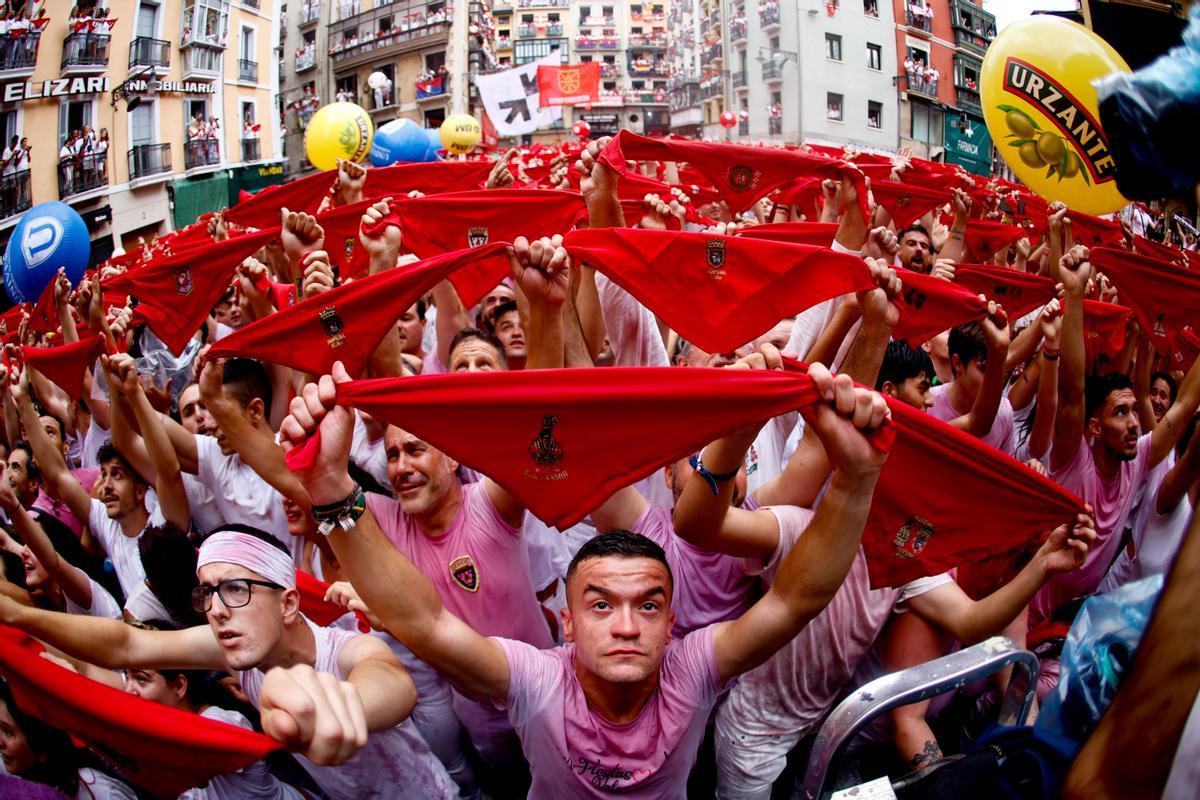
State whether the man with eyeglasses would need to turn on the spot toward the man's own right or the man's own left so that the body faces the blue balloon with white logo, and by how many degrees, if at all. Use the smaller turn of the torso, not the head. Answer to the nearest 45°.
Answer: approximately 135° to the man's own right

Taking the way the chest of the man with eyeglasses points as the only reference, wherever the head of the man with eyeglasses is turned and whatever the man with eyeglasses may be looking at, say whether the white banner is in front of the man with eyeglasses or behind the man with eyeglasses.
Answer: behind

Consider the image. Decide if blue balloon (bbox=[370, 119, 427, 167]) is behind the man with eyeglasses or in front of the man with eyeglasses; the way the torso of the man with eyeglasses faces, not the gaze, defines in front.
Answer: behind

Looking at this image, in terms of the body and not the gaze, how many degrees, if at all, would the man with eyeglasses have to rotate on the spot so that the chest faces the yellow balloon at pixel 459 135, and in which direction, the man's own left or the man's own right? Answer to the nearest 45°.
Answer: approximately 135° to the man's own right

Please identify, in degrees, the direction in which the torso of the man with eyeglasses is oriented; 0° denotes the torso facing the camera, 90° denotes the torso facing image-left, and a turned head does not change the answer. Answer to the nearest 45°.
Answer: approximately 45°

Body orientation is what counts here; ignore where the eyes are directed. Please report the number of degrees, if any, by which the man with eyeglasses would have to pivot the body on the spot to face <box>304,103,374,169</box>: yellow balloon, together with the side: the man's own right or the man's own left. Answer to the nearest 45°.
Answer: approximately 135° to the man's own right
